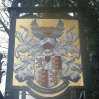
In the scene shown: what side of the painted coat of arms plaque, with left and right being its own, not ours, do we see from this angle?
front
